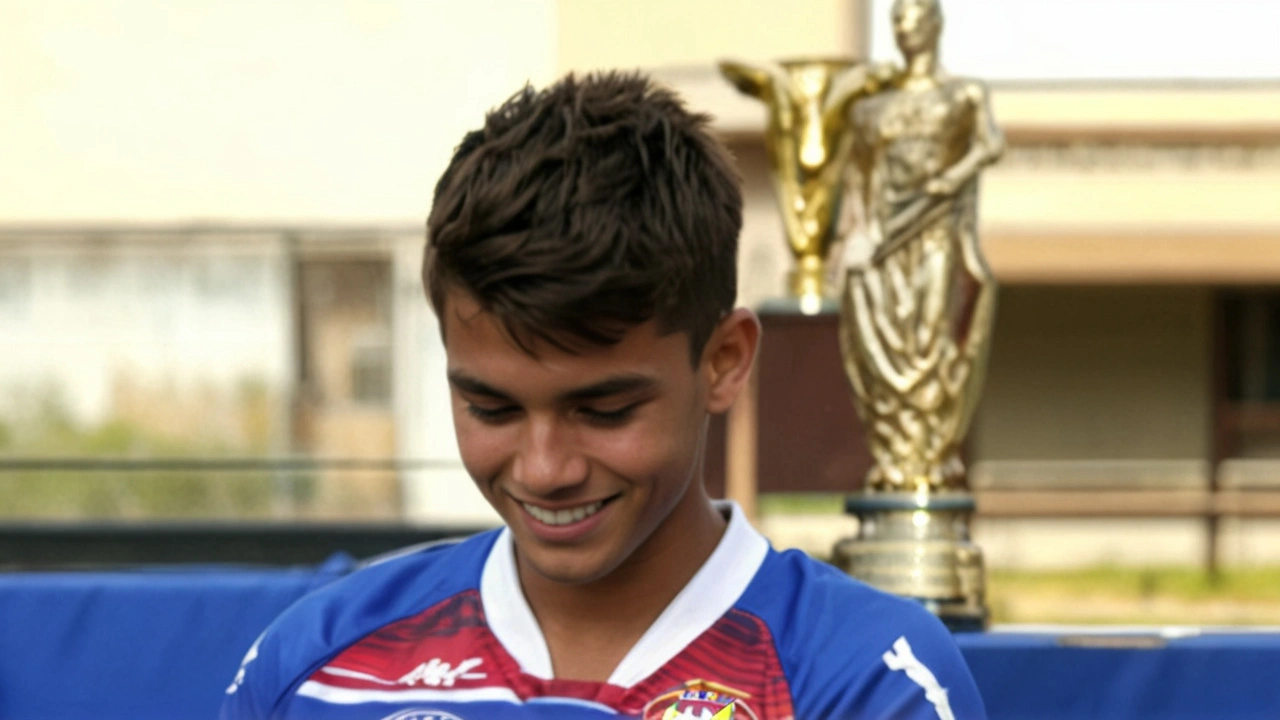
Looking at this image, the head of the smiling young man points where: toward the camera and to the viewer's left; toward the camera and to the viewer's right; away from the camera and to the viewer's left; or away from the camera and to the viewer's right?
toward the camera and to the viewer's left

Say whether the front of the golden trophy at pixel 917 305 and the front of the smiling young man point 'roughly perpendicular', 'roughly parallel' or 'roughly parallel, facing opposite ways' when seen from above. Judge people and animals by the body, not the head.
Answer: roughly parallel

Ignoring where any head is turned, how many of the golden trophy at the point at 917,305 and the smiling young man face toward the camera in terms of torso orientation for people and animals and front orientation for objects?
2

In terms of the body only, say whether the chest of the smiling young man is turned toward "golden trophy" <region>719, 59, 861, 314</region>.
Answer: no

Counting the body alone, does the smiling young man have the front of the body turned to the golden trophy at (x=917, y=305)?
no

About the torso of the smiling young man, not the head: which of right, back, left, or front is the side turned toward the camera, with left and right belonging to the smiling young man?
front

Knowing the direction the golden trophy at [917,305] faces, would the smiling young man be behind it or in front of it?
in front

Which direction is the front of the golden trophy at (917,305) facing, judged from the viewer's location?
facing the viewer
